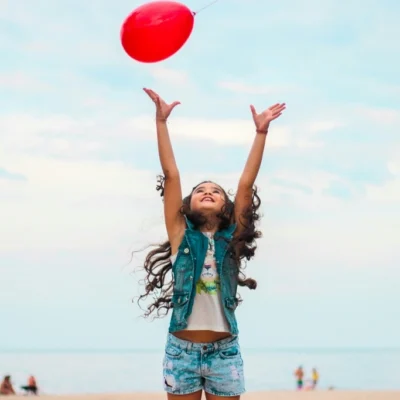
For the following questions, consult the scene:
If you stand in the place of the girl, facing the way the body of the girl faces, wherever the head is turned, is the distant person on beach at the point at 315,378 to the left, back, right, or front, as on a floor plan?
back

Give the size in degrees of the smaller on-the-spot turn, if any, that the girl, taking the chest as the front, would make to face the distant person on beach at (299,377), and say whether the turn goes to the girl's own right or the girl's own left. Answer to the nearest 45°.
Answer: approximately 180°

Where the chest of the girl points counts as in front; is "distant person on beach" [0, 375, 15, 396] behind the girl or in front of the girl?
behind

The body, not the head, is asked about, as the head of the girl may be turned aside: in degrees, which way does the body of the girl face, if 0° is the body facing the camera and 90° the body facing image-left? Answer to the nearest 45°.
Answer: approximately 0°

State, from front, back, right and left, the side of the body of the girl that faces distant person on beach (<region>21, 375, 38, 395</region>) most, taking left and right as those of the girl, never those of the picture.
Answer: back
